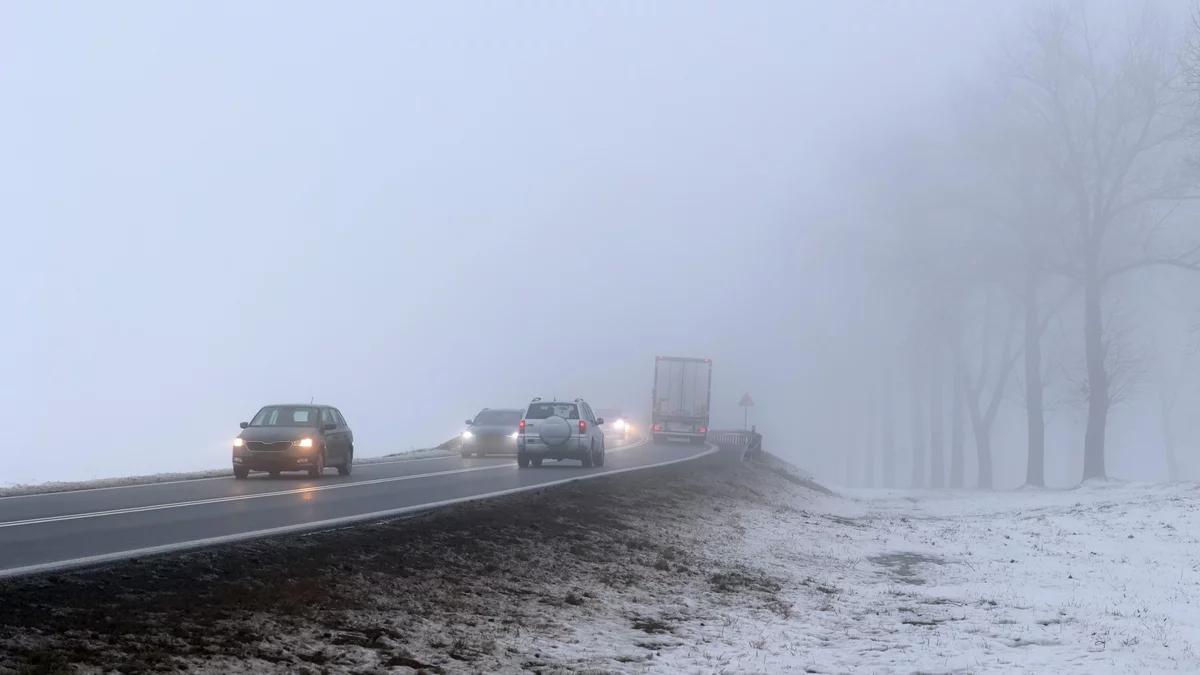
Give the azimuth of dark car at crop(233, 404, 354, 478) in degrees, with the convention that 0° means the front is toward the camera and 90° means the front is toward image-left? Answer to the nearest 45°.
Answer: approximately 0°

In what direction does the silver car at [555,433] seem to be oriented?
away from the camera

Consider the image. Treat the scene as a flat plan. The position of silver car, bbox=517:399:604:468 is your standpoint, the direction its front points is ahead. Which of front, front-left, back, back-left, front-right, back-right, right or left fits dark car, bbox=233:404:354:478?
back-left

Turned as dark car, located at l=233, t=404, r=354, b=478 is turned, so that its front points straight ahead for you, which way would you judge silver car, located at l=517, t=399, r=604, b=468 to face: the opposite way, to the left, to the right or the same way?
the opposite way

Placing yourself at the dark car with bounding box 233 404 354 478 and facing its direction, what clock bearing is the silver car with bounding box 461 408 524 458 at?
The silver car is roughly at 7 o'clock from the dark car.

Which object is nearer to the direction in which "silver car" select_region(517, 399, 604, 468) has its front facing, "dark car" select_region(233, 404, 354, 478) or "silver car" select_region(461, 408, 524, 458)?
the silver car

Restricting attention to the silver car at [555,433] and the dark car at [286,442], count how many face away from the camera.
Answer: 1

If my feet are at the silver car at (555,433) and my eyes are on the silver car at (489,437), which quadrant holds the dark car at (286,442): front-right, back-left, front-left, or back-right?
back-left

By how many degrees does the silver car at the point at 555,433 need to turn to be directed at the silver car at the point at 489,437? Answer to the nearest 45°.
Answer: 0° — it already faces it
